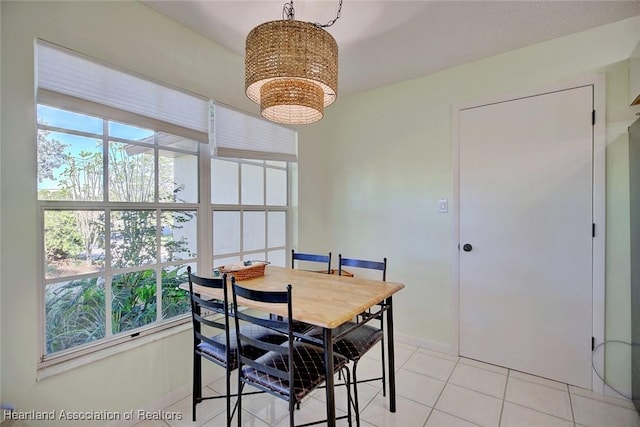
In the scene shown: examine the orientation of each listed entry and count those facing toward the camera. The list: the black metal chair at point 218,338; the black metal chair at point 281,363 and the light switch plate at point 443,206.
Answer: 1

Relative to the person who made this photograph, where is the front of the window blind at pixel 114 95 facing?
facing the viewer and to the right of the viewer

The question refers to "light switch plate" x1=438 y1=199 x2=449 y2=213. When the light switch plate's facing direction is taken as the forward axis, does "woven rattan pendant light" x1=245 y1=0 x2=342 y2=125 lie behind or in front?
in front

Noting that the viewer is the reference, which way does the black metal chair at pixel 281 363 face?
facing away from the viewer and to the right of the viewer

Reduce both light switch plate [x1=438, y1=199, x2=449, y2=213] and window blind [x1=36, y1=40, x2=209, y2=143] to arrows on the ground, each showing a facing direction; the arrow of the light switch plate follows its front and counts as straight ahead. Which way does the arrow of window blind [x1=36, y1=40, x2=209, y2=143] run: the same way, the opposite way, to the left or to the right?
to the left

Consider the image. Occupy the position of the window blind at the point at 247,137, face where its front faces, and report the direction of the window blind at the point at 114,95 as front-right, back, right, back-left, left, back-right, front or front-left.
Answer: right

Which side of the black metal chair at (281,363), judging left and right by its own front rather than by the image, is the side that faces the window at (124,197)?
left

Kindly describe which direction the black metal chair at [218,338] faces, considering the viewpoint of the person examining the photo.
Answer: facing away from the viewer and to the right of the viewer

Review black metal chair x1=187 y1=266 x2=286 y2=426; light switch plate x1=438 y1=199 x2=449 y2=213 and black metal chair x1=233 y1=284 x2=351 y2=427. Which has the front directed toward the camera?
the light switch plate

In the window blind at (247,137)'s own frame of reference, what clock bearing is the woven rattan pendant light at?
The woven rattan pendant light is roughly at 1 o'clock from the window blind.

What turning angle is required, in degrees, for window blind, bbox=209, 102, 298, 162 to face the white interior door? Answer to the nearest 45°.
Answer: approximately 45° to its left
